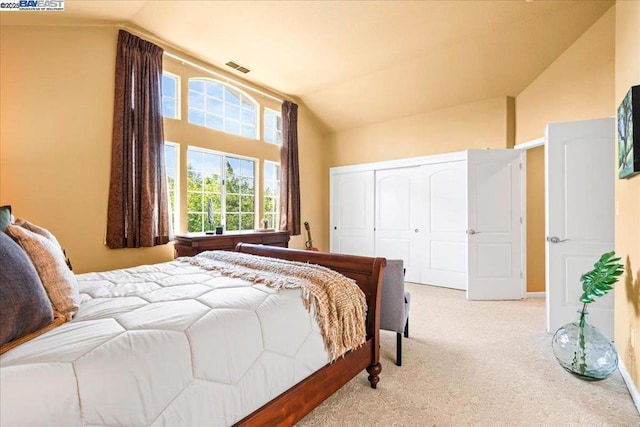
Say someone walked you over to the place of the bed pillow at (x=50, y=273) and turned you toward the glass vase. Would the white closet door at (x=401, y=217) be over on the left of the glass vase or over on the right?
left

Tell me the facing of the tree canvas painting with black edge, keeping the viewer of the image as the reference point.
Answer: facing to the left of the viewer

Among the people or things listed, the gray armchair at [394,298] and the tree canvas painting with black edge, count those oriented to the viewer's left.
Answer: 1

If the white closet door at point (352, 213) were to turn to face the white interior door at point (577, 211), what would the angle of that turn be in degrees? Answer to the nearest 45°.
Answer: approximately 90° to its left

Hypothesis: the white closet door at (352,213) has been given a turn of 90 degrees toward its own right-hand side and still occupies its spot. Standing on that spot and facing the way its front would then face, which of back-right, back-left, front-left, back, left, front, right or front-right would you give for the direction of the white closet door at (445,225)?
back

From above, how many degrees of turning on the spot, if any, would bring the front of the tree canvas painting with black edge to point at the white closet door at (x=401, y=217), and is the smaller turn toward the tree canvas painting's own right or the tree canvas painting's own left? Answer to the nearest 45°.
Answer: approximately 45° to the tree canvas painting's own right

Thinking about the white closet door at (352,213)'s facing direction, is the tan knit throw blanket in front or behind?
in front

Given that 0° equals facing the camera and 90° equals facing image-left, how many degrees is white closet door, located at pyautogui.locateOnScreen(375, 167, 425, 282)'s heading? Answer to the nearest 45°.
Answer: approximately 45°
